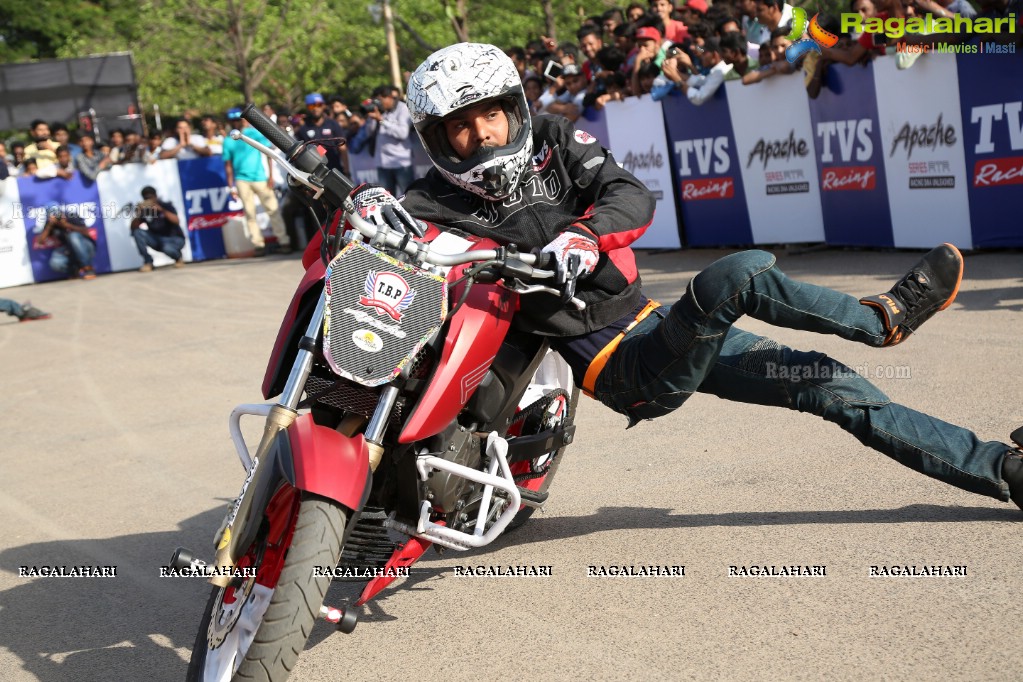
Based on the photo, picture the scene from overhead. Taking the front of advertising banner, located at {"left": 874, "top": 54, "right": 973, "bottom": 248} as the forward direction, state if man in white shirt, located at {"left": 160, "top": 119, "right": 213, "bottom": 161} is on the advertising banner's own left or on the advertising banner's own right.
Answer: on the advertising banner's own right

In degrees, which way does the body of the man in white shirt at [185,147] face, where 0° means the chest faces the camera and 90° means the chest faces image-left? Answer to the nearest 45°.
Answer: approximately 0°

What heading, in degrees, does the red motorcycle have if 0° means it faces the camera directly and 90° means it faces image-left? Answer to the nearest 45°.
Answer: approximately 45°

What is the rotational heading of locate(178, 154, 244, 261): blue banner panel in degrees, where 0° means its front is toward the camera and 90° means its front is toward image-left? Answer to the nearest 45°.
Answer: approximately 0°

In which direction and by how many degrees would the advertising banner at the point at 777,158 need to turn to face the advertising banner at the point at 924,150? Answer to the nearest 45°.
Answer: approximately 45° to its left
